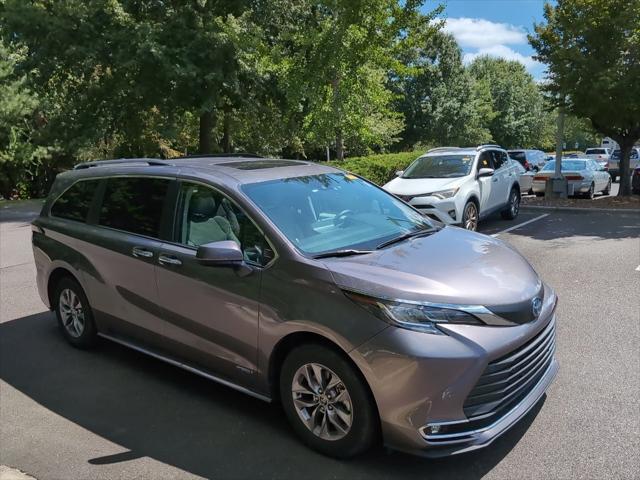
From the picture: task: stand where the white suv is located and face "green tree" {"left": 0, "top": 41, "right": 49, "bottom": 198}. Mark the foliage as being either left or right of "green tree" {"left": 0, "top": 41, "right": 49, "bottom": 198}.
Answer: right

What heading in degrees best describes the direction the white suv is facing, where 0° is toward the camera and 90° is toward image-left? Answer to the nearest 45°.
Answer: approximately 45°

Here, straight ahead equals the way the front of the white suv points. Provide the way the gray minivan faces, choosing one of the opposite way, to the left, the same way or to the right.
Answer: to the left

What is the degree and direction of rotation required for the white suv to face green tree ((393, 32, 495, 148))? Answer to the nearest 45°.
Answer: approximately 135° to its right

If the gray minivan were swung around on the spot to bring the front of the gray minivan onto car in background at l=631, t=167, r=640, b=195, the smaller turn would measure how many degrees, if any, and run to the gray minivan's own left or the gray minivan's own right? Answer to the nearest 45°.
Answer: approximately 90° to the gray minivan's own left

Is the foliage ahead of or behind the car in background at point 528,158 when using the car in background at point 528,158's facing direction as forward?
behind

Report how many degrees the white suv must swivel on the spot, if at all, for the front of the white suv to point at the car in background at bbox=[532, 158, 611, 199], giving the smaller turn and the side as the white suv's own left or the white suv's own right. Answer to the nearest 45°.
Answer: approximately 180°

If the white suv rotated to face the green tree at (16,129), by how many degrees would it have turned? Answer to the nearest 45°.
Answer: approximately 90° to its right

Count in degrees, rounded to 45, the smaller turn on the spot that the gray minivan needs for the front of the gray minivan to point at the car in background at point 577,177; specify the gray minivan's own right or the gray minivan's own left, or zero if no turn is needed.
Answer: approximately 90° to the gray minivan's own left

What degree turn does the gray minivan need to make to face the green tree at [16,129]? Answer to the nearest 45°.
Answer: approximately 180°
